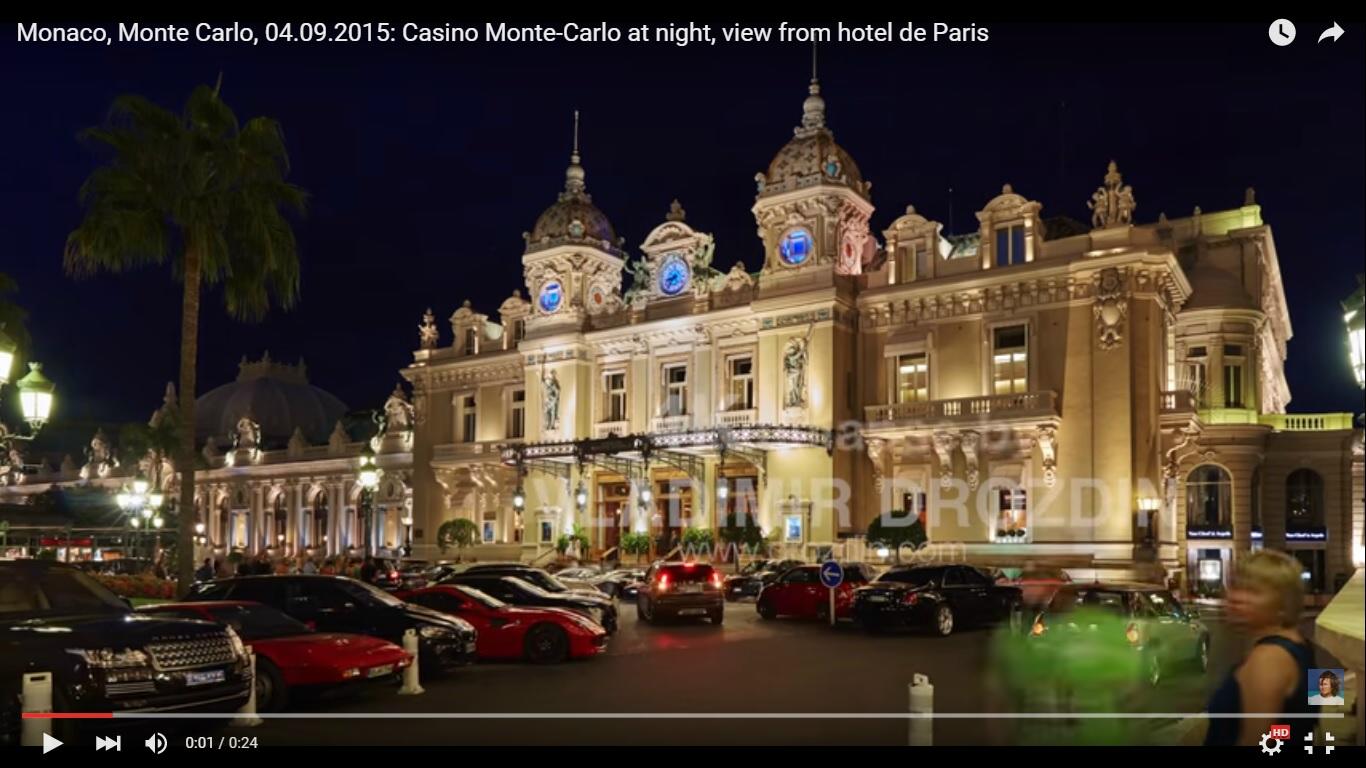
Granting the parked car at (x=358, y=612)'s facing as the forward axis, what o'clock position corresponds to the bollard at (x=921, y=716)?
The bollard is roughly at 1 o'clock from the parked car.

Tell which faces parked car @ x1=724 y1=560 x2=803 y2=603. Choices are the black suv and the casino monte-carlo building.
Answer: the casino monte-carlo building

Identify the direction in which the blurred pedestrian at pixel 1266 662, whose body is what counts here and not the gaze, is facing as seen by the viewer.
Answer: to the viewer's left

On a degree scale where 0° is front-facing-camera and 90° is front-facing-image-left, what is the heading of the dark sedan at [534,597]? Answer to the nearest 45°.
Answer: approximately 315°

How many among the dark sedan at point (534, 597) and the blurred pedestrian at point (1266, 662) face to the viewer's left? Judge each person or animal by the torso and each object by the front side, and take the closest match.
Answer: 1

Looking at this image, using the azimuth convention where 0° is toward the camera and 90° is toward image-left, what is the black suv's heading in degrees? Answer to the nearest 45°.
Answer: approximately 315°

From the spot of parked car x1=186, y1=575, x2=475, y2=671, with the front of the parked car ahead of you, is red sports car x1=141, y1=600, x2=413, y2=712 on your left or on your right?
on your right

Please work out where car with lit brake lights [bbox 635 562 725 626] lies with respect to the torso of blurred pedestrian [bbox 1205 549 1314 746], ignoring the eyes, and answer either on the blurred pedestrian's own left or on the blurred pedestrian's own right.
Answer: on the blurred pedestrian's own right

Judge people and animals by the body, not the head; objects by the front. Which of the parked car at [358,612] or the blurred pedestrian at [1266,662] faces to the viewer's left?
the blurred pedestrian

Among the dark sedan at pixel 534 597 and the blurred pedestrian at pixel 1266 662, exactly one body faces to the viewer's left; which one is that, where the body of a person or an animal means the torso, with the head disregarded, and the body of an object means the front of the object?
the blurred pedestrian

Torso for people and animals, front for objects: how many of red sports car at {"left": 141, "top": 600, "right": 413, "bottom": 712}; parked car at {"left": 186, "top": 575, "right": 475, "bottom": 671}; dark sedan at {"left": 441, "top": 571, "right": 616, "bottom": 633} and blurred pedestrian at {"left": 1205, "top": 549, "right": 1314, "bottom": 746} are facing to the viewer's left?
1
